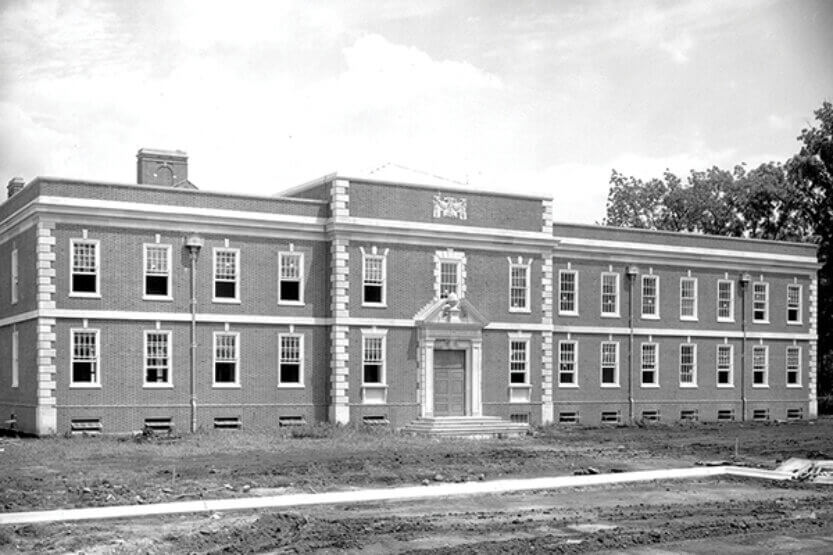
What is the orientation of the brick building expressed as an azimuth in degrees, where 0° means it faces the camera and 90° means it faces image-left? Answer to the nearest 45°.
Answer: approximately 315°
